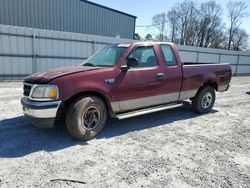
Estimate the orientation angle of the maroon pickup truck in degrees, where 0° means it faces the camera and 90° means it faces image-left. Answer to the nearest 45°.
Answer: approximately 45°

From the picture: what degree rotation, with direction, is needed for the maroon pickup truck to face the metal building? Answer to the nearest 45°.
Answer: approximately 135° to its right

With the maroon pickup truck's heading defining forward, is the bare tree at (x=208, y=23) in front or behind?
behind

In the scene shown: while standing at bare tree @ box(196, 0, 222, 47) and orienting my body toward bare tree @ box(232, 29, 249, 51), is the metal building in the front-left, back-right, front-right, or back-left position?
back-right

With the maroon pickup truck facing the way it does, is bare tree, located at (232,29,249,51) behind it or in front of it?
behind
